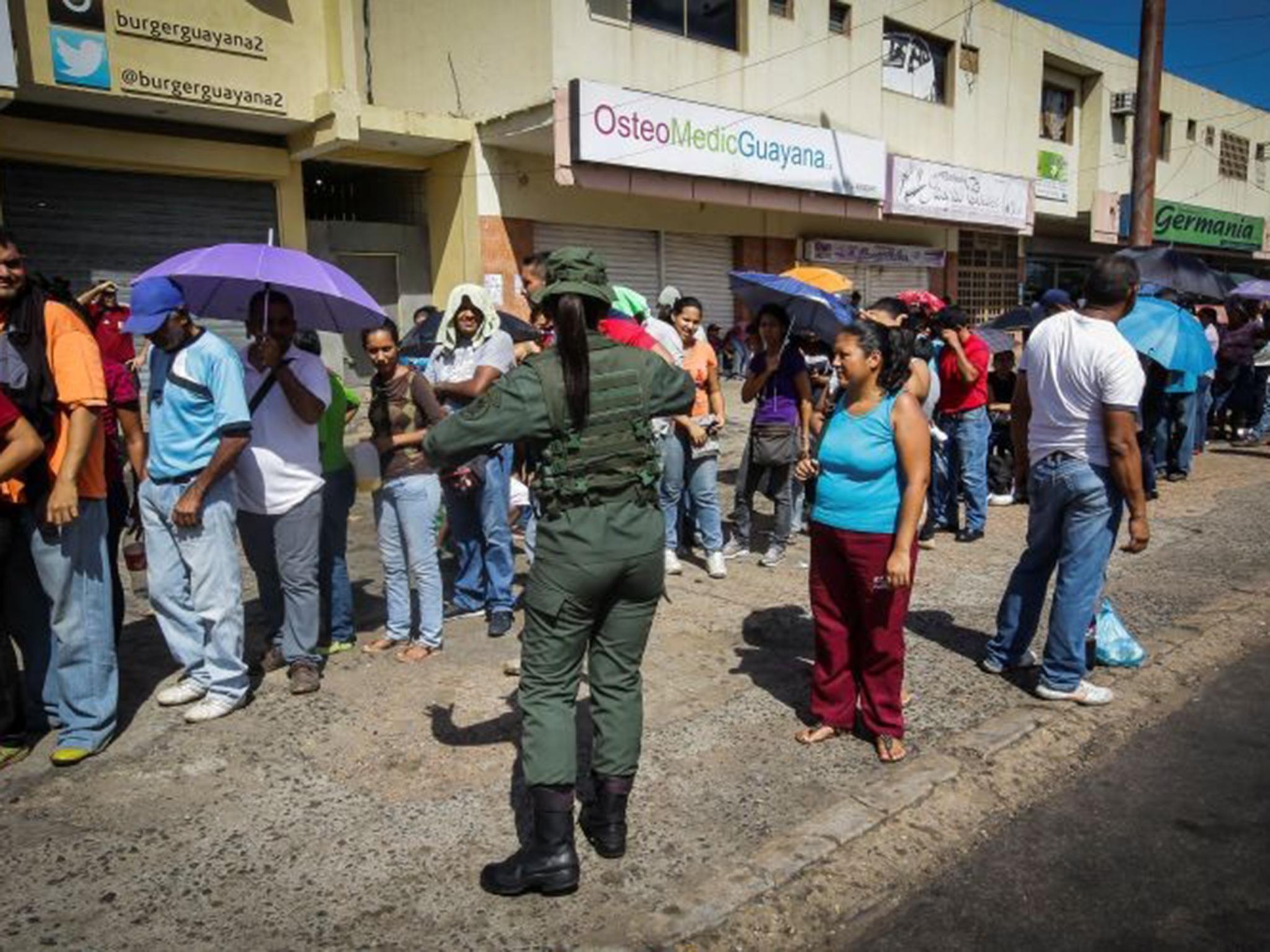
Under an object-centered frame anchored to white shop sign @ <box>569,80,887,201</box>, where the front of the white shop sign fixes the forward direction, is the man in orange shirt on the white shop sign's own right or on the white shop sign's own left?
on the white shop sign's own right

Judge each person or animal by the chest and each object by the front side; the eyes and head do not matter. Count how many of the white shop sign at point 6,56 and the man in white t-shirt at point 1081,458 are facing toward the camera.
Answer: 1

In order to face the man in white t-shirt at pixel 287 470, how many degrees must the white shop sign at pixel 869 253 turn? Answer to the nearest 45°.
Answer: approximately 45° to its right

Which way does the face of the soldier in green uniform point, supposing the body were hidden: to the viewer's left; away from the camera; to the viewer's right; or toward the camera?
away from the camera

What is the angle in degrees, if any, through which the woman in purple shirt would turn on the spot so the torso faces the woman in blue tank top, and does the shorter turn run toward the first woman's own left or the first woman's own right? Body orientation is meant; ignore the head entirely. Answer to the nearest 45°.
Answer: approximately 45° to the first woman's own left
